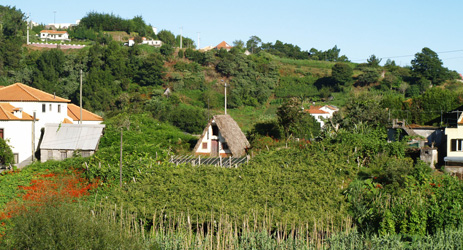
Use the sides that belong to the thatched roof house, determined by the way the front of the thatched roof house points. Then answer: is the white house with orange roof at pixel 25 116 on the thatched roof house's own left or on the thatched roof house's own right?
on the thatched roof house's own right

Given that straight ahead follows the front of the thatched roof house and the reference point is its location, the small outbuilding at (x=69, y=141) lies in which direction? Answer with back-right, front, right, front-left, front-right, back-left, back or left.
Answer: front-right

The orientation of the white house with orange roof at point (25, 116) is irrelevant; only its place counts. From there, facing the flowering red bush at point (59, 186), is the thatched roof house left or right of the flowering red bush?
left

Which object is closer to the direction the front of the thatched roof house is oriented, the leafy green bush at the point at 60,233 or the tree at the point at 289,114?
the leafy green bush

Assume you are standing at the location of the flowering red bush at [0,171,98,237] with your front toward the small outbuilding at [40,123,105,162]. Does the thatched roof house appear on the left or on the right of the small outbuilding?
right

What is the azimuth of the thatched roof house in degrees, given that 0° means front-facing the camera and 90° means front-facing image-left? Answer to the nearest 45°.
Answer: approximately 45°

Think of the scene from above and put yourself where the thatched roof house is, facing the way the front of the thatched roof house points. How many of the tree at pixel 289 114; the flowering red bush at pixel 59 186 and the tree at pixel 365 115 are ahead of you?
1

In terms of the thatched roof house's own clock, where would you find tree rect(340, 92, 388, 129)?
The tree is roughly at 7 o'clock from the thatched roof house.

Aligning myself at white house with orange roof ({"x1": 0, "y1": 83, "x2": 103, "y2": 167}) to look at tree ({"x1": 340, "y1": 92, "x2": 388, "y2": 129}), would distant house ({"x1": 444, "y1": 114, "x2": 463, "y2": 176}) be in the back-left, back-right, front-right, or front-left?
front-right

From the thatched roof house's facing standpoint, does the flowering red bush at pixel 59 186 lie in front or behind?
in front

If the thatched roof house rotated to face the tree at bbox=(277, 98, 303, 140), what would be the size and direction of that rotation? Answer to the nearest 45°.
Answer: approximately 180°

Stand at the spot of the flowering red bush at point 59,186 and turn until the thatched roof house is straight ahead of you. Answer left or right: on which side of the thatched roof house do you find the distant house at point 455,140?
right

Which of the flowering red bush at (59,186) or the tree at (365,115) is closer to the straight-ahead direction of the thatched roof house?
the flowering red bush

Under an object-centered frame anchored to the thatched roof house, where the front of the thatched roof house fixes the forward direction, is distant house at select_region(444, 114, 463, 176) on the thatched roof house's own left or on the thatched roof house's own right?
on the thatched roof house's own left
